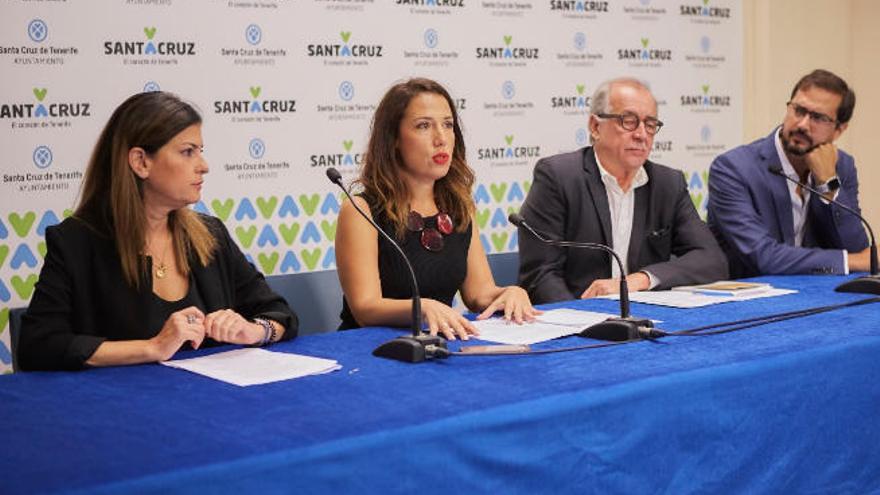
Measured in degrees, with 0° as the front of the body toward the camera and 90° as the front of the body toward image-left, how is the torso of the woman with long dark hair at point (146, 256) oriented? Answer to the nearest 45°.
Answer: approximately 315°

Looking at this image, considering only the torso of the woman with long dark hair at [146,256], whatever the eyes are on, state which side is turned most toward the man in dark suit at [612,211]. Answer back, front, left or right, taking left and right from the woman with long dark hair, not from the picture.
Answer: left

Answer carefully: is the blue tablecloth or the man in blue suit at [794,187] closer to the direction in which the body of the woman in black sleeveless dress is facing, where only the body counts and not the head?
the blue tablecloth

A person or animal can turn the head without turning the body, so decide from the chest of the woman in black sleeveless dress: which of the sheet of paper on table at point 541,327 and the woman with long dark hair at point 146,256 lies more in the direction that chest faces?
the sheet of paper on table
